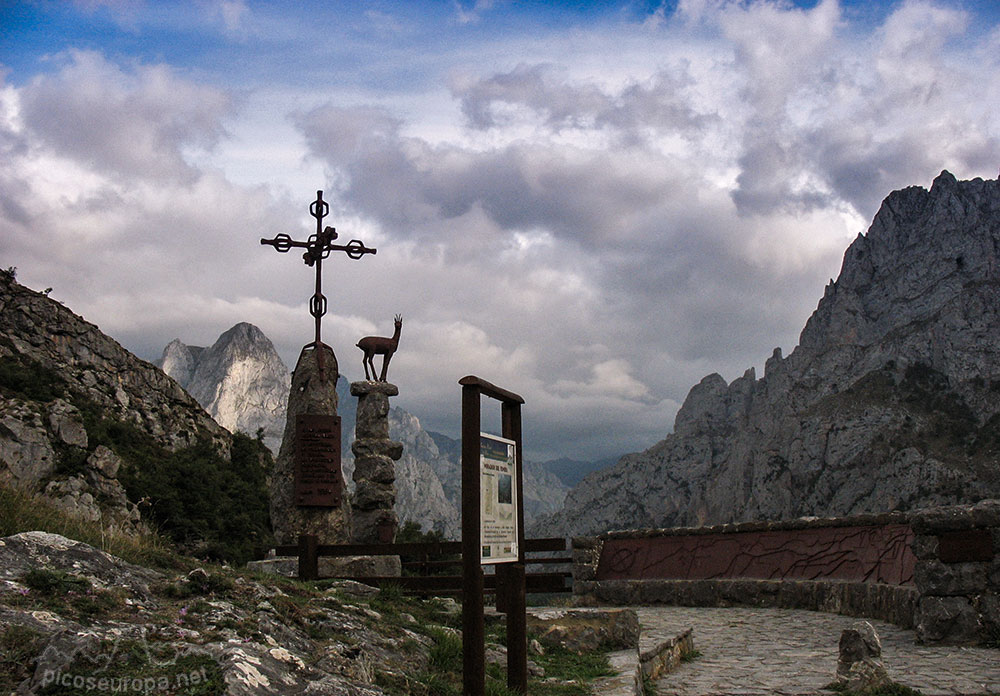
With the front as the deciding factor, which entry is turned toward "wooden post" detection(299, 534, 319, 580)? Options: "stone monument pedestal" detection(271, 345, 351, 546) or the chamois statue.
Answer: the stone monument pedestal

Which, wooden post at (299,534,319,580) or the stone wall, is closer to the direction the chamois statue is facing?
the stone wall

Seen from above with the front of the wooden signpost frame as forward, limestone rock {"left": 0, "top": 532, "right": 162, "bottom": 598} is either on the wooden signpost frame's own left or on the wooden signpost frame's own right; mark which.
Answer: on the wooden signpost frame's own right

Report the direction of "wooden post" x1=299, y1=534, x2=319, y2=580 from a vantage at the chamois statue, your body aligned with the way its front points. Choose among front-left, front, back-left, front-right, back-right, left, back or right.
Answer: right

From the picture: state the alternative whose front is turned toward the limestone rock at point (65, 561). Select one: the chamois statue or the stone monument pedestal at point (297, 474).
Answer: the stone monument pedestal

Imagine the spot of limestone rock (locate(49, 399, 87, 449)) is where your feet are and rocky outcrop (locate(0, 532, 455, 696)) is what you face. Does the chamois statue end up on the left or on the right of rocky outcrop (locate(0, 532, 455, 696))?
left

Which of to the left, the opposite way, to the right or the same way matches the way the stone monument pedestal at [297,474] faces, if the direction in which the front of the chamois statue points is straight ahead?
to the right

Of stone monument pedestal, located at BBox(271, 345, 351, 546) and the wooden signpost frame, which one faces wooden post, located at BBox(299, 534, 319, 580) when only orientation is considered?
the stone monument pedestal

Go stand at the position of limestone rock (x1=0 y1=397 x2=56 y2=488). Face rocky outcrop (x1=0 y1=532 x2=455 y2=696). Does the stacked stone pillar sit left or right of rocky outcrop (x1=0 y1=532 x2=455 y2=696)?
left

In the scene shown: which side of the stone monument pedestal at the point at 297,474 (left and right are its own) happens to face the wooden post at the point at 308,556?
front

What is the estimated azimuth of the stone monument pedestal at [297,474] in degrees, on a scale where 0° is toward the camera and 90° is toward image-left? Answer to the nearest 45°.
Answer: approximately 0°

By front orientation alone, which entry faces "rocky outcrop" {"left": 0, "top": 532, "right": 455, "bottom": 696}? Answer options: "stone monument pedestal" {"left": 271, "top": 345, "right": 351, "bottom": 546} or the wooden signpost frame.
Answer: the stone monument pedestal

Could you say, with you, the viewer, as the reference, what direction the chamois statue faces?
facing to the right of the viewer
